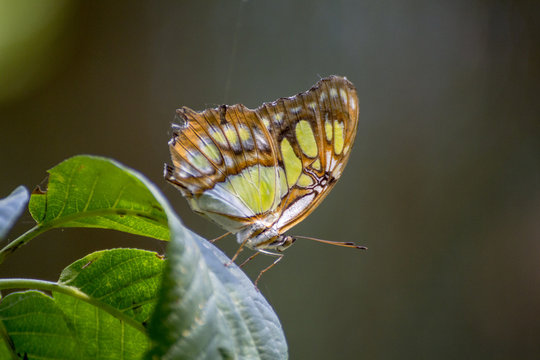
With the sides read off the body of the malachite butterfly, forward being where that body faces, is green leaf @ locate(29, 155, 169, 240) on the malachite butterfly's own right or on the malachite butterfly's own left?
on the malachite butterfly's own right

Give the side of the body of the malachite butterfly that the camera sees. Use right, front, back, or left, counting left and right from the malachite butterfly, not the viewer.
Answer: right

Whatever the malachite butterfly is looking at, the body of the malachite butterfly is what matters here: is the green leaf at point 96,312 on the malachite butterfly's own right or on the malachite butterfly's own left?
on the malachite butterfly's own right

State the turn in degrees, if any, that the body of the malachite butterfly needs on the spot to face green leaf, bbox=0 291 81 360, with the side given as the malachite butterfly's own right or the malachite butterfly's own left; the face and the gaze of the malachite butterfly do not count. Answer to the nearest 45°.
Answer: approximately 135° to the malachite butterfly's own right
